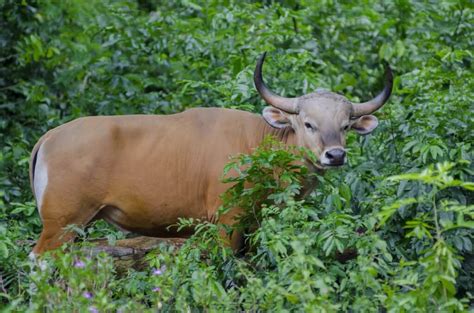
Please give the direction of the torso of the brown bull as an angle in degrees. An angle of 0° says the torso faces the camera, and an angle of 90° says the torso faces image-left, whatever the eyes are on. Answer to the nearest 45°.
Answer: approximately 270°
